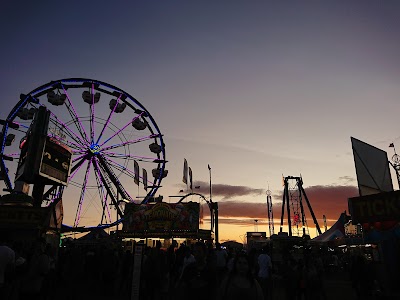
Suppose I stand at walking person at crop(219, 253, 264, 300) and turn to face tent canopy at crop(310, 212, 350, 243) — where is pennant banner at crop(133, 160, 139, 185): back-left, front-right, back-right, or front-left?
front-left

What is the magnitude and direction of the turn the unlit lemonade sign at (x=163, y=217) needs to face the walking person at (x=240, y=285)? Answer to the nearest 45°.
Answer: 0° — it already faces them

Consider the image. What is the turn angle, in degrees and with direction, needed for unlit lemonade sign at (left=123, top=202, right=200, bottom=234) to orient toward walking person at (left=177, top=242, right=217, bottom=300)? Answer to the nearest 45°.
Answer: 0° — it already faces them

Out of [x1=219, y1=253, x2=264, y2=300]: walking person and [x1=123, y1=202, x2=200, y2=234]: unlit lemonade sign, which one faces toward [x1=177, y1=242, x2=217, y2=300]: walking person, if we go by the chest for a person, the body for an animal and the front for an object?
the unlit lemonade sign

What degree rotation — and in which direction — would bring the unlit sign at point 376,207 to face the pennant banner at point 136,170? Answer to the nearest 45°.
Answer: approximately 90° to its right

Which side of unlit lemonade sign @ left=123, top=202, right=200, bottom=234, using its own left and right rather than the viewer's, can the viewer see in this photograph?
front

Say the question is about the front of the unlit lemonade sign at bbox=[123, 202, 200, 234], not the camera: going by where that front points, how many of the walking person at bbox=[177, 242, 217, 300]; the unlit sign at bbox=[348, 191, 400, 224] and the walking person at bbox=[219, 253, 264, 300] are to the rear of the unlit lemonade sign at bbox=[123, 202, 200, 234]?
0

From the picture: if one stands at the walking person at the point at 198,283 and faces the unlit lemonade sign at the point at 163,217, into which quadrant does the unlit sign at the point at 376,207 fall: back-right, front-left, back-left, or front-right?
front-right
